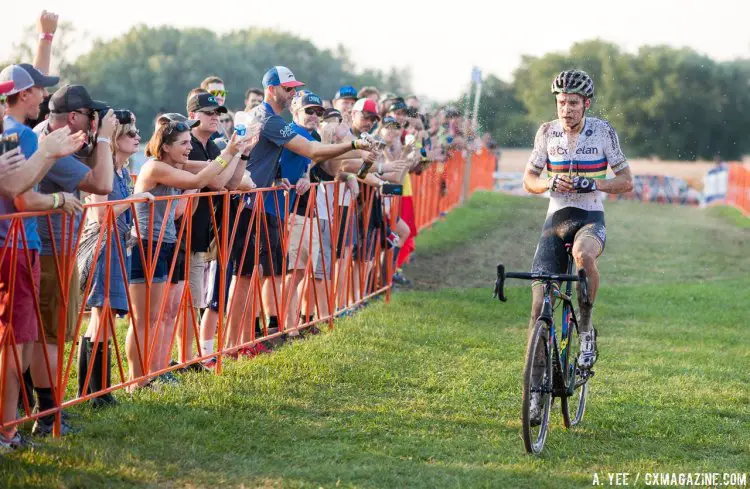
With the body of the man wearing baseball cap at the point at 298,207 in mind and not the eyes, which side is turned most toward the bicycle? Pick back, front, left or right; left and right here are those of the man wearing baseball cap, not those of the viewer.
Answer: front

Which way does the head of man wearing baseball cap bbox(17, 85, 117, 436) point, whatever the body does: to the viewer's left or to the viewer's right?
to the viewer's right

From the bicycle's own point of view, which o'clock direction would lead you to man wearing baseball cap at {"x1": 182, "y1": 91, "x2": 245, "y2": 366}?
The man wearing baseball cap is roughly at 4 o'clock from the bicycle.

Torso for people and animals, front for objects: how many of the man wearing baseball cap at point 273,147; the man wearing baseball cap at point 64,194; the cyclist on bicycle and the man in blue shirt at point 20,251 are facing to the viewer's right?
3

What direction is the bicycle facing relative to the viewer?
toward the camera

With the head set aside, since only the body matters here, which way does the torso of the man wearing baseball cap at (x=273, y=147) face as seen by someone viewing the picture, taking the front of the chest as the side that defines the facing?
to the viewer's right

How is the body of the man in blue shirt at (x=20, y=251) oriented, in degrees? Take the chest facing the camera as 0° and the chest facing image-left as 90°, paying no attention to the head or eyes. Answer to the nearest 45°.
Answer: approximately 270°

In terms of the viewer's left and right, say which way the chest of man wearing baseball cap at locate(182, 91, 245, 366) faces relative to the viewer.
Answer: facing the viewer and to the right of the viewer

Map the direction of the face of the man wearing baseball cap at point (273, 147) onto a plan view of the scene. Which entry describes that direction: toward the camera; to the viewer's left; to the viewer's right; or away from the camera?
to the viewer's right

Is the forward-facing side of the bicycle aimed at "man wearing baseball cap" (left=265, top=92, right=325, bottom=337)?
no

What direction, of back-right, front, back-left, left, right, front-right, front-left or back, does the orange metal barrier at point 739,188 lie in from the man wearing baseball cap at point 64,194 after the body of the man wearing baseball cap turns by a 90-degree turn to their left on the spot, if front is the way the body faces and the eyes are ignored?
front-right

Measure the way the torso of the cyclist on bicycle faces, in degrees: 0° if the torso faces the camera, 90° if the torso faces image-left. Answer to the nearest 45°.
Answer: approximately 0°

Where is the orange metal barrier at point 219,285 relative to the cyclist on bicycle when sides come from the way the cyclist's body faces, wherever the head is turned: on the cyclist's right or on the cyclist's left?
on the cyclist's right

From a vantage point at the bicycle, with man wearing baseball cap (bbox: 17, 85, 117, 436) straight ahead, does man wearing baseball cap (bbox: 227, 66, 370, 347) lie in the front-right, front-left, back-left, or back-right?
front-right

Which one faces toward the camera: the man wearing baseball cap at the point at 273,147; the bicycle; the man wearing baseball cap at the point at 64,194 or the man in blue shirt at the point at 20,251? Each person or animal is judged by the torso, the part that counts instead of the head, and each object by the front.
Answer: the bicycle

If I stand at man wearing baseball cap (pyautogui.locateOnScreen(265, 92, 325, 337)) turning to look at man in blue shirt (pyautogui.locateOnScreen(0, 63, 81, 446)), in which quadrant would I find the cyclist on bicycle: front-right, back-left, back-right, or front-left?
front-left

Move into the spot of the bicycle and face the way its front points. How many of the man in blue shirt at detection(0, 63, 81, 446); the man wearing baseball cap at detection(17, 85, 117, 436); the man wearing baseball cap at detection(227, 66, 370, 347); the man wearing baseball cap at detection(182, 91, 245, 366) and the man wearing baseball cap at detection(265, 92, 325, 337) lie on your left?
0

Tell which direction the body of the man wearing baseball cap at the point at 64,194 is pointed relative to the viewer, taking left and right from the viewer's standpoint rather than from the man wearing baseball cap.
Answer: facing to the right of the viewer

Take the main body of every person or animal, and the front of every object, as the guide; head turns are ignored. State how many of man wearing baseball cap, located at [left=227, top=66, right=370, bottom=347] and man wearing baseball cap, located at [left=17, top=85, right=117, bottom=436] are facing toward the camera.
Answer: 0

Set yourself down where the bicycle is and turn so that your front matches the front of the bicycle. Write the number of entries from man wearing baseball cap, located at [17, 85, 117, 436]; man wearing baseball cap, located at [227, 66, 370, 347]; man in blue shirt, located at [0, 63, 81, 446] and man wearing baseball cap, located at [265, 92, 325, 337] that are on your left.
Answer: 0

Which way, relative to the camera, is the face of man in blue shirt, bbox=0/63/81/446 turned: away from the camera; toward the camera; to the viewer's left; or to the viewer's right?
to the viewer's right
